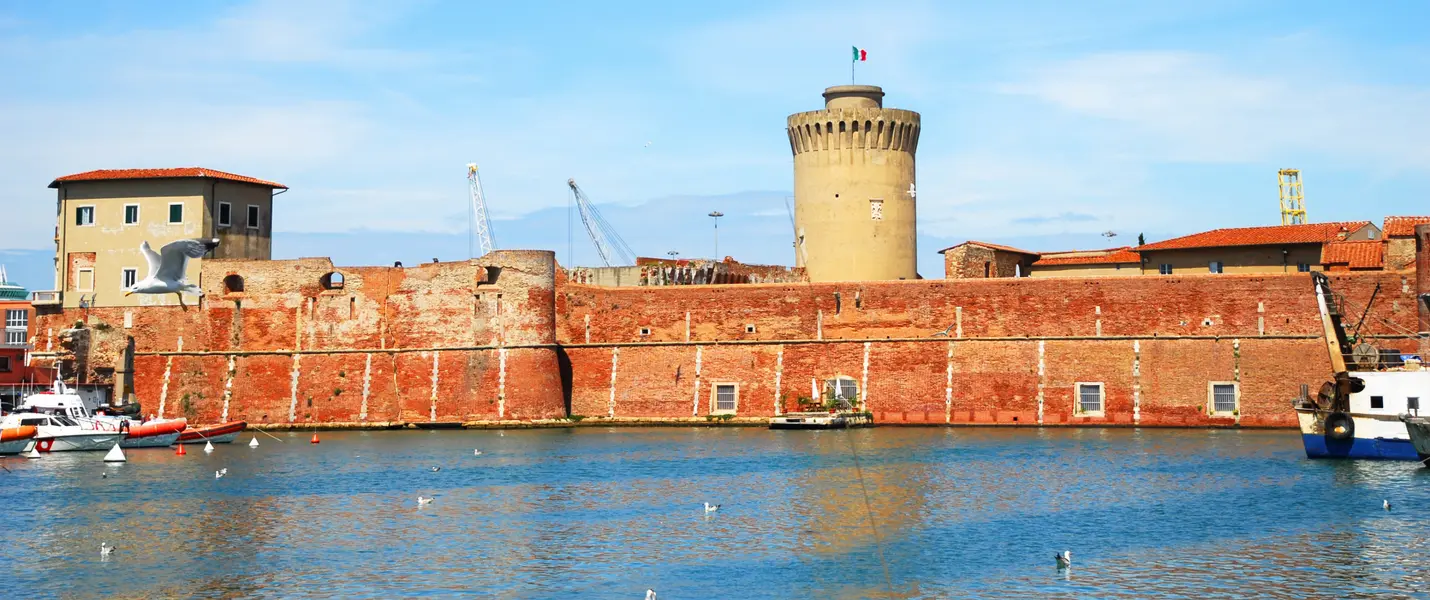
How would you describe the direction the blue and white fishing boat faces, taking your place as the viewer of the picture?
facing to the right of the viewer

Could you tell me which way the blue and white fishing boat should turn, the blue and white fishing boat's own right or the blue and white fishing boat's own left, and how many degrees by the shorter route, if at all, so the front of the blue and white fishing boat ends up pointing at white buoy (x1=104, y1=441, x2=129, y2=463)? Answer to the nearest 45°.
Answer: approximately 180°

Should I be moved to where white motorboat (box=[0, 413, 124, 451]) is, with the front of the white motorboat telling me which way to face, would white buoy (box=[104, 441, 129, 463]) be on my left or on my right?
on my right

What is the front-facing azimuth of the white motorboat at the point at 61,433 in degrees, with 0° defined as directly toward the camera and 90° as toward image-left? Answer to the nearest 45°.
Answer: approximately 270°

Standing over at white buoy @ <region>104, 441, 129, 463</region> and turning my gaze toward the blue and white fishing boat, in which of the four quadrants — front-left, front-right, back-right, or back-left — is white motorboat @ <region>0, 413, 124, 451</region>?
back-left

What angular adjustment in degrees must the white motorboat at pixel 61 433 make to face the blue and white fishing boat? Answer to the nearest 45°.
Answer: approximately 45° to its right

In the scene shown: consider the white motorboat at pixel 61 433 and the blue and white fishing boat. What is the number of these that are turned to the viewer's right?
2

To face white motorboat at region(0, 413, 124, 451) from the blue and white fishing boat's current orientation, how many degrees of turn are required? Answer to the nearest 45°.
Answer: approximately 180°
